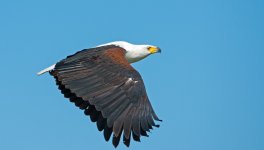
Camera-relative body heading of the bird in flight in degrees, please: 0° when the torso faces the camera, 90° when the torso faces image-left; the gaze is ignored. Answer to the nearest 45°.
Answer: approximately 270°
